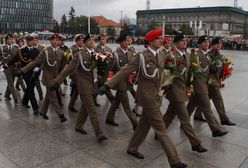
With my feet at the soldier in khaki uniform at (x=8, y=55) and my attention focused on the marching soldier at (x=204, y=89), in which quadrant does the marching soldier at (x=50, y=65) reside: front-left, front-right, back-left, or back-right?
front-right

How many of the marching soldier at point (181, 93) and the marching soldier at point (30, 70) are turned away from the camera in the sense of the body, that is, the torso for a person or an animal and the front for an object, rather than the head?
0

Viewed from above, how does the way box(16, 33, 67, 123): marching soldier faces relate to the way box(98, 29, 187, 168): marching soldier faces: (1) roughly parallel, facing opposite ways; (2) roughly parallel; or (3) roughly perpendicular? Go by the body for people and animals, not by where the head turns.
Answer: roughly parallel

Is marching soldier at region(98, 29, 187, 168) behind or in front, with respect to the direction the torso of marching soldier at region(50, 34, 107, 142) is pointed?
in front

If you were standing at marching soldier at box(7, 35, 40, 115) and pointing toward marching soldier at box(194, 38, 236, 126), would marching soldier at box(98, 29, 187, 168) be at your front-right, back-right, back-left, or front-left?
front-right
